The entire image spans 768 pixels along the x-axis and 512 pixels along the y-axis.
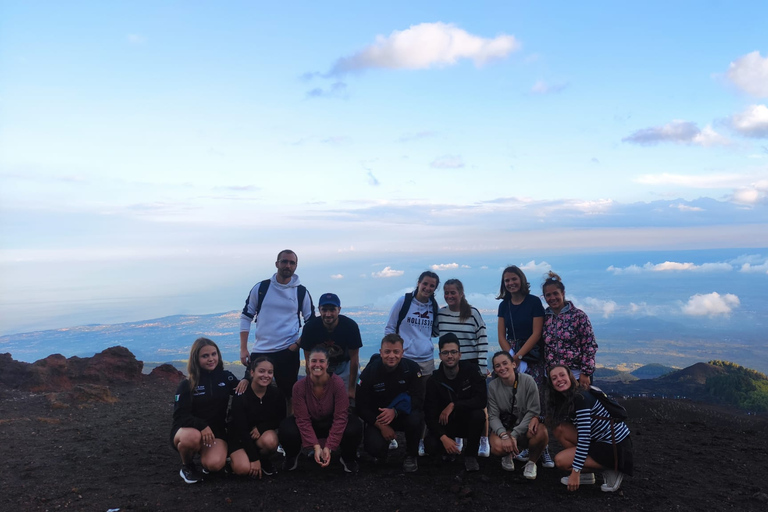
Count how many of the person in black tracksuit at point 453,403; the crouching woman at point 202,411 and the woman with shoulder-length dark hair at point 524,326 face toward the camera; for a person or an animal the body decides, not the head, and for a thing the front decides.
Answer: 3

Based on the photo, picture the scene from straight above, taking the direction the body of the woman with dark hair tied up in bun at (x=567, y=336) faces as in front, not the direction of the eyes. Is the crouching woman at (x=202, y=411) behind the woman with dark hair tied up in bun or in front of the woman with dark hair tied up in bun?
in front

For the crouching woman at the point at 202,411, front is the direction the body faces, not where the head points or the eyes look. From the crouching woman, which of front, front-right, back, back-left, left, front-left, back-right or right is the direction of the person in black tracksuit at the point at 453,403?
left

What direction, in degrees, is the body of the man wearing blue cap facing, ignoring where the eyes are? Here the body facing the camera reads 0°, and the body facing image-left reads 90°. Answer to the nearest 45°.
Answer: approximately 0°

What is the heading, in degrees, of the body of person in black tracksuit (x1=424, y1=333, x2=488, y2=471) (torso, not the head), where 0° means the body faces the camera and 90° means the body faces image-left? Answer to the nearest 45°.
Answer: approximately 0°

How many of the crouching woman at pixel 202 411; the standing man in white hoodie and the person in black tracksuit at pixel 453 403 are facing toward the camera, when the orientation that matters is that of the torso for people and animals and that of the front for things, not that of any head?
3
